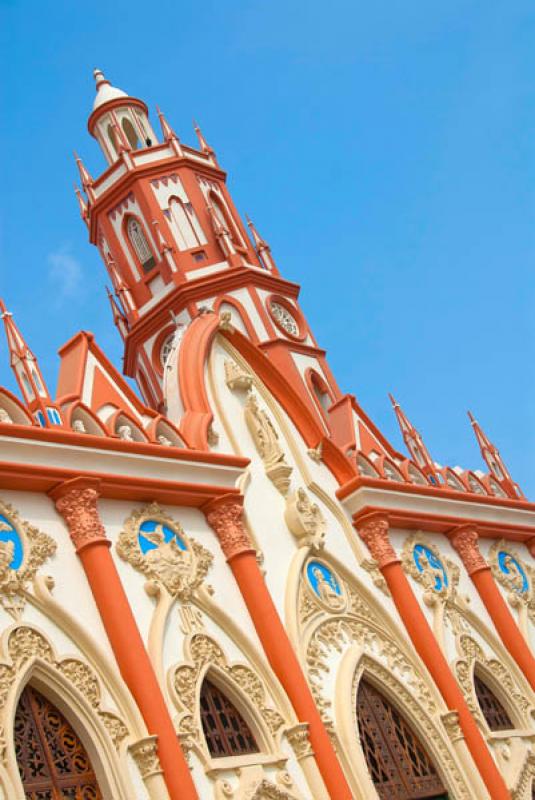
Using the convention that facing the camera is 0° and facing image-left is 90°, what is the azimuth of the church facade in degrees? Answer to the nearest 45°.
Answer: approximately 315°
